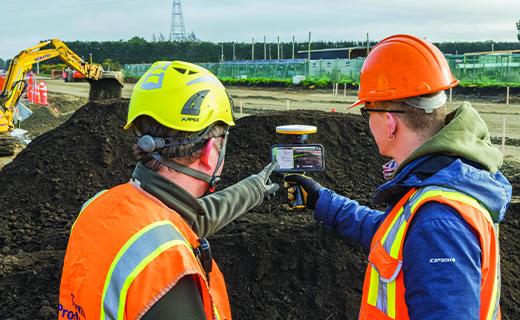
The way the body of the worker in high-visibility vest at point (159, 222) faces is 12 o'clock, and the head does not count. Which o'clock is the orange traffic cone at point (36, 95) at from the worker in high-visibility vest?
The orange traffic cone is roughly at 10 o'clock from the worker in high-visibility vest.

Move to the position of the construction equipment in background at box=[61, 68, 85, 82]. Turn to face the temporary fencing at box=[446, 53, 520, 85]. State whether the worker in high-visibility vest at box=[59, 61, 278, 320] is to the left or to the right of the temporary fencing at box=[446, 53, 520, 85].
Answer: right

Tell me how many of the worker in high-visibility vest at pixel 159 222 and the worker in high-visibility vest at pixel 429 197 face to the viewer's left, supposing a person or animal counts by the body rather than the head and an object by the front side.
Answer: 1

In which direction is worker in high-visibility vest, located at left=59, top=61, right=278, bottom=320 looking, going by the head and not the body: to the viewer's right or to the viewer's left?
to the viewer's right

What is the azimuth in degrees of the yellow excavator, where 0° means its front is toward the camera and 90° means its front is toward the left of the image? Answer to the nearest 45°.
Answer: approximately 270°

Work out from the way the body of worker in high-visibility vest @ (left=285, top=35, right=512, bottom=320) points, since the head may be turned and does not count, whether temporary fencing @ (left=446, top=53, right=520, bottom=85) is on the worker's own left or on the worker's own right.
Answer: on the worker's own right

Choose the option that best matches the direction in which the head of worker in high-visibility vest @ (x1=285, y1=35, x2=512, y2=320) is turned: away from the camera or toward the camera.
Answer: away from the camera

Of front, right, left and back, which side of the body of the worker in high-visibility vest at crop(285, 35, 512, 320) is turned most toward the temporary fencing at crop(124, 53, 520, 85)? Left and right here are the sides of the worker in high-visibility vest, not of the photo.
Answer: right

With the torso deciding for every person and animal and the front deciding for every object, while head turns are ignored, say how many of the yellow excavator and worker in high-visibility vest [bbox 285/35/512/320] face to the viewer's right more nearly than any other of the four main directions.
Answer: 1

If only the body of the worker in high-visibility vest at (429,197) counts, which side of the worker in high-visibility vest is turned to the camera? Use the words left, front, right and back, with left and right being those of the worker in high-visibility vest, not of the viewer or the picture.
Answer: left

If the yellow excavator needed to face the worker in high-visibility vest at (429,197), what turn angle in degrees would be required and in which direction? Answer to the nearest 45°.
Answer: approximately 90° to its right

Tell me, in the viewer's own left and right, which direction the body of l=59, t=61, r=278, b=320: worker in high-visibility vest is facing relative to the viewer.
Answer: facing away from the viewer and to the right of the viewer
